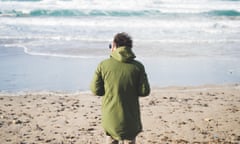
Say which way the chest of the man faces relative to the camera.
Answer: away from the camera

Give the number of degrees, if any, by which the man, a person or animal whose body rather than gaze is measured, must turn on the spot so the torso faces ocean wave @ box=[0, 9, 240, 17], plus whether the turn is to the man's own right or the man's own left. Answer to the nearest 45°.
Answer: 0° — they already face it
